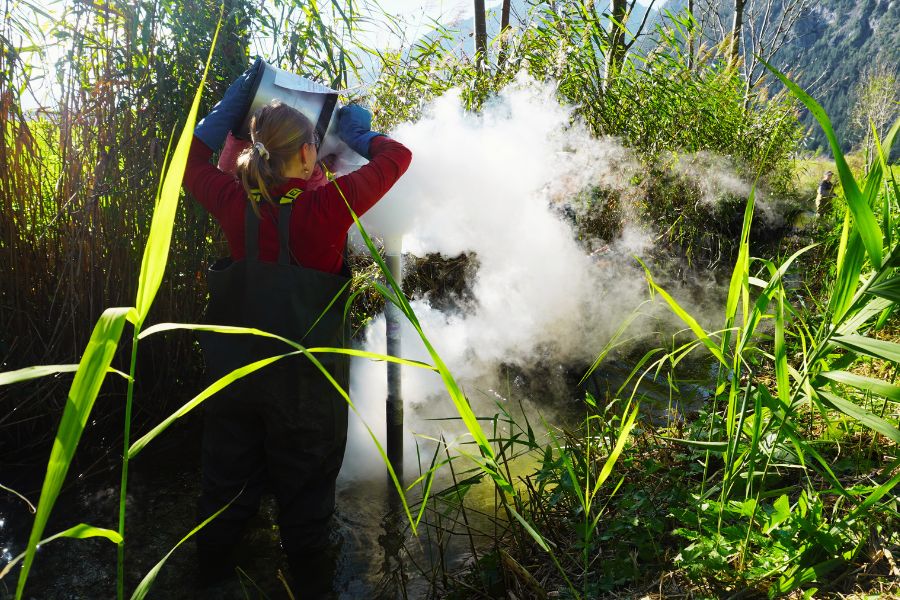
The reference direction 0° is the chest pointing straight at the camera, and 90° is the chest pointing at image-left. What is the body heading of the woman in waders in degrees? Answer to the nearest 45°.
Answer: approximately 225°

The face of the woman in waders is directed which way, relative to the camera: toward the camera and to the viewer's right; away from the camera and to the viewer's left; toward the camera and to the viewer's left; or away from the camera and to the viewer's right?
away from the camera and to the viewer's right
